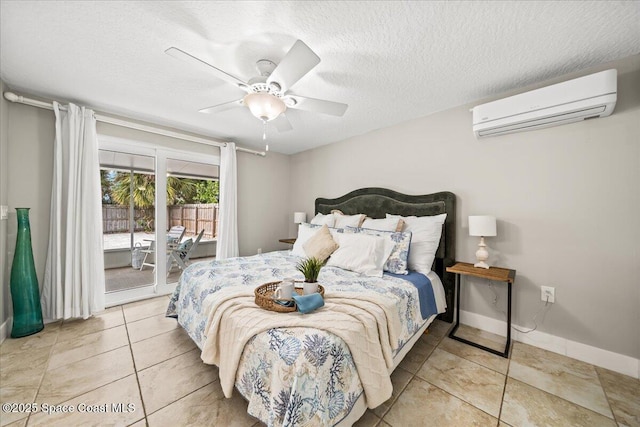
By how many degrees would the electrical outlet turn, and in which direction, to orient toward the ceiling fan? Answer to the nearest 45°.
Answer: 0° — it already faces it

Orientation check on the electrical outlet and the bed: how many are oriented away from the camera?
0

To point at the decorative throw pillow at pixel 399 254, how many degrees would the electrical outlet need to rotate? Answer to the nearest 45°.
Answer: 0° — it already faces it

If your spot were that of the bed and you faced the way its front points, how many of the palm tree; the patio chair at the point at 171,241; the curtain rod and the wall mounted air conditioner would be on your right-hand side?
3

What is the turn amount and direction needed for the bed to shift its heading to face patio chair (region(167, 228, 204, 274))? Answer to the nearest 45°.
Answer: approximately 90° to its right

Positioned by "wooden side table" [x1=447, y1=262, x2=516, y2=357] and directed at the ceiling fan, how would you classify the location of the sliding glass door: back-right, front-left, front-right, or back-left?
front-right

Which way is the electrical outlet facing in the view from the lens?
facing the viewer and to the left of the viewer

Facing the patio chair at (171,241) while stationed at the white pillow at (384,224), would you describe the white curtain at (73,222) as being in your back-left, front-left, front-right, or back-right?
front-left

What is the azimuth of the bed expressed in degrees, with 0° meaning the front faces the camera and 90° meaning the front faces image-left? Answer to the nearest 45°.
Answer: approximately 45°

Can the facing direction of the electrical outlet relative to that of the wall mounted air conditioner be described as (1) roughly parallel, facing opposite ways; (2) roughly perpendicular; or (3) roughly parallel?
roughly parallel

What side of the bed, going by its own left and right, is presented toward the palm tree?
right

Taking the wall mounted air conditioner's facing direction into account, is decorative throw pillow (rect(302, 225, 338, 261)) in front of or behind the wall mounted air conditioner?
in front

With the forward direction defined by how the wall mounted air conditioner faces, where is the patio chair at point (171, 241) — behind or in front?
in front

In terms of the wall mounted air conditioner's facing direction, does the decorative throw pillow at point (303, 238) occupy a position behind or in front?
in front
